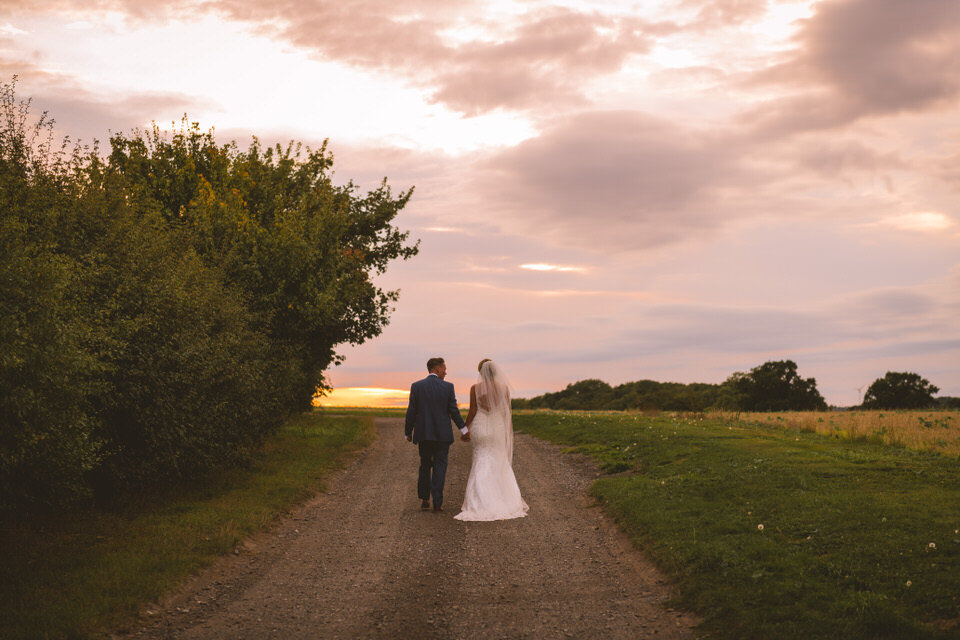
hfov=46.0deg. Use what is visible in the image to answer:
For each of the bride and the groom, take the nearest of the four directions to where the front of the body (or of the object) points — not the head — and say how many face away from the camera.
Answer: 2

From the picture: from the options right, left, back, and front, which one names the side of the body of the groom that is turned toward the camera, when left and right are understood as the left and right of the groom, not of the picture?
back

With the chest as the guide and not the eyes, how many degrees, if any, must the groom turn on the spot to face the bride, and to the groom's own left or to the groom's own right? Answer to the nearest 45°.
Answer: approximately 90° to the groom's own right

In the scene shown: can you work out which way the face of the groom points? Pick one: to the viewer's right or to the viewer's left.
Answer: to the viewer's right

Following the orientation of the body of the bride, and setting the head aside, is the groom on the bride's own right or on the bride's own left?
on the bride's own left

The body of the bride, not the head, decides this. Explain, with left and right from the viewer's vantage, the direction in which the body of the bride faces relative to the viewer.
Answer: facing away from the viewer
